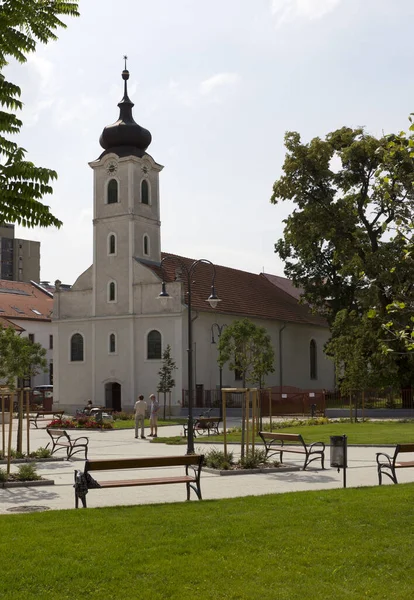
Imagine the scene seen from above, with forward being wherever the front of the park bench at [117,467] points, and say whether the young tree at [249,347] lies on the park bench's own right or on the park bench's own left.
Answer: on the park bench's own right

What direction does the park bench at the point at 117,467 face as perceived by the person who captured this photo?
facing away from the viewer and to the left of the viewer
